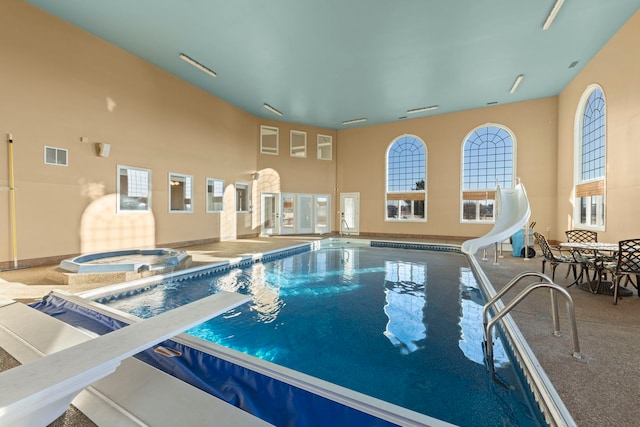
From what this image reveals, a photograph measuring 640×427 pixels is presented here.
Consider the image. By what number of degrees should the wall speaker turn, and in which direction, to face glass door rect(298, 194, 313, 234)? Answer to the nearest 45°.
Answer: approximately 45° to its left

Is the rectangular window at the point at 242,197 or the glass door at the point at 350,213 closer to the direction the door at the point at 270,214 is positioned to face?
the rectangular window

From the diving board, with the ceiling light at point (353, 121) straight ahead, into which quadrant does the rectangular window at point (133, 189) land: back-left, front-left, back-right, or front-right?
front-left

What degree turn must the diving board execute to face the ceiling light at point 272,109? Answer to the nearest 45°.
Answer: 0° — it already faces it

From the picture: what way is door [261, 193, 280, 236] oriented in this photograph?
toward the camera

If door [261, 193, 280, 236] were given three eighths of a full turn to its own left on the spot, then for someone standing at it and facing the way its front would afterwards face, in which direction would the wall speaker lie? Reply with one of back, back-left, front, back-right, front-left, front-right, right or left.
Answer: back

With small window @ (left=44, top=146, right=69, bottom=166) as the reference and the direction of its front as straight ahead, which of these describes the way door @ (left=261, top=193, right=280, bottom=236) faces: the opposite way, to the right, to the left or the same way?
to the right

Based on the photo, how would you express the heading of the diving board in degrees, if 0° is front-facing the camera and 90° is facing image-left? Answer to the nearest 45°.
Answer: approximately 225°

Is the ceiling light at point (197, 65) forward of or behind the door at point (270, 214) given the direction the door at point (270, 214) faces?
forward

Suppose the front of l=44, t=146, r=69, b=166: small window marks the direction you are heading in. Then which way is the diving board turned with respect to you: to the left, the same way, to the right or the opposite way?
to the left

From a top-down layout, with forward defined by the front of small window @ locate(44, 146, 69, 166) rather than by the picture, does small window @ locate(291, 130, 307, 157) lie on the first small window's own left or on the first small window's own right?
on the first small window's own left

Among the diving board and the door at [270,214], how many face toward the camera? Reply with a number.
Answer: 1

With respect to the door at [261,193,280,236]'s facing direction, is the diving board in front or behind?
in front

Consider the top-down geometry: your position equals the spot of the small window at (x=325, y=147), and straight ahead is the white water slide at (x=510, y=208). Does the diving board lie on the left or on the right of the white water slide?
right

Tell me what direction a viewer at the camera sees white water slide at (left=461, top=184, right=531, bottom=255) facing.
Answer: facing the viewer and to the left of the viewer
